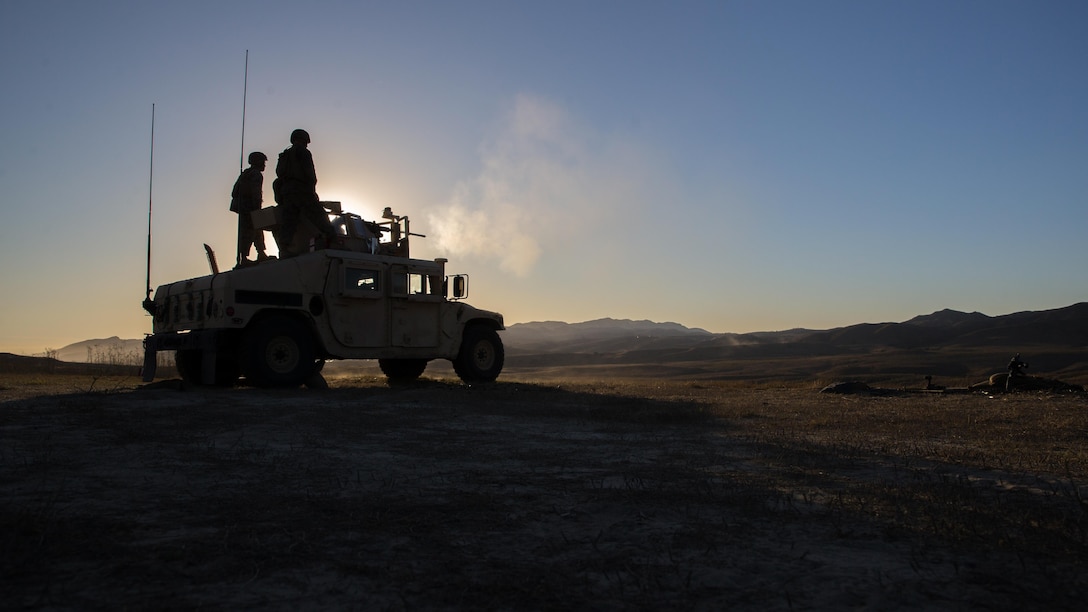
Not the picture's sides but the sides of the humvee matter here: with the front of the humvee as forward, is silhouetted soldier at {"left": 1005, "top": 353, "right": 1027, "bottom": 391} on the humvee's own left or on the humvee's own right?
on the humvee's own left

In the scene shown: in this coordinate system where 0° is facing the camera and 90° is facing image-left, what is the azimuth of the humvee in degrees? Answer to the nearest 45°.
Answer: approximately 225°
